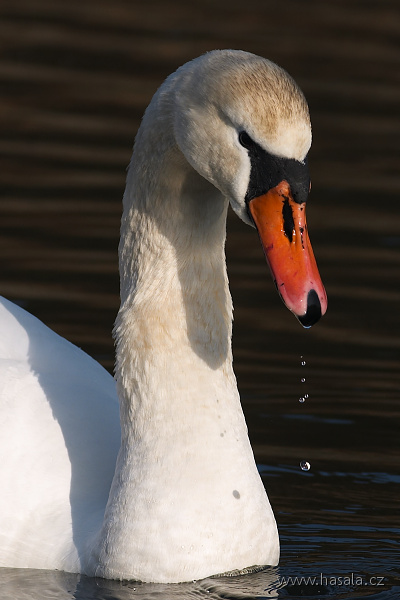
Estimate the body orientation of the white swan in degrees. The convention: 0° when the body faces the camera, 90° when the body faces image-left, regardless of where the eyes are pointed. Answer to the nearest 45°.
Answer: approximately 315°
